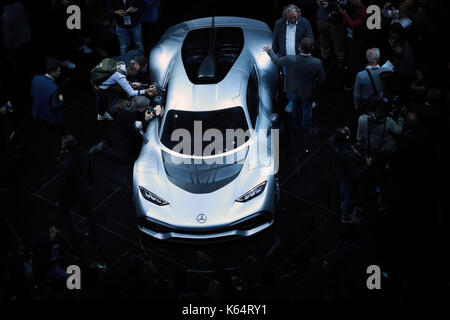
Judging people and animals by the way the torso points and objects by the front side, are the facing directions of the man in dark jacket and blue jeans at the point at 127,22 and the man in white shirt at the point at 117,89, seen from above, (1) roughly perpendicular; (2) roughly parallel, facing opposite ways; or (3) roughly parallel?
roughly perpendicular

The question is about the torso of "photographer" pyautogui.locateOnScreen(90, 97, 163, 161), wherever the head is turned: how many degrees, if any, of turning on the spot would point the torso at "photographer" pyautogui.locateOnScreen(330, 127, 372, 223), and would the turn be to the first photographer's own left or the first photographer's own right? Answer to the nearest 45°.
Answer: approximately 45° to the first photographer's own right

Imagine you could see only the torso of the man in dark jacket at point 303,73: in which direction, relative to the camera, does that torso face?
away from the camera

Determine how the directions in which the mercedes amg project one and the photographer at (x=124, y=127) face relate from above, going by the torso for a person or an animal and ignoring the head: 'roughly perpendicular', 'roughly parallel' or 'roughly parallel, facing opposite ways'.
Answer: roughly perpendicular

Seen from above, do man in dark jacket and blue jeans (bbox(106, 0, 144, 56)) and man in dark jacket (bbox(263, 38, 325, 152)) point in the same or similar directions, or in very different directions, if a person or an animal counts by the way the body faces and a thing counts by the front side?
very different directions

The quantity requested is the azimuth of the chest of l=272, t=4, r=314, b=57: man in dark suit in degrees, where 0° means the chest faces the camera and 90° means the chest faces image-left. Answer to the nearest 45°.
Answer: approximately 0°

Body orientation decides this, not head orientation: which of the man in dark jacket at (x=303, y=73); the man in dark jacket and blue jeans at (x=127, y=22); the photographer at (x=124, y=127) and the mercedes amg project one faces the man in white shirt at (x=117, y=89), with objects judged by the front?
the man in dark jacket and blue jeans at (x=127, y=22)

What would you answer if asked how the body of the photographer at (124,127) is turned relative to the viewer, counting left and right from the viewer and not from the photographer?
facing to the right of the viewer

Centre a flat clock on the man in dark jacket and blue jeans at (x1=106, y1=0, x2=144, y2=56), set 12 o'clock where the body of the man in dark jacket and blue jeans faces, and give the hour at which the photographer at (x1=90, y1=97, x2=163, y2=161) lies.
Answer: The photographer is roughly at 12 o'clock from the man in dark jacket and blue jeans.

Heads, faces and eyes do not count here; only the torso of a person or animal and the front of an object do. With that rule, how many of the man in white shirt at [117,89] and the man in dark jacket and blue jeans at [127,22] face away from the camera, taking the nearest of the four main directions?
0
